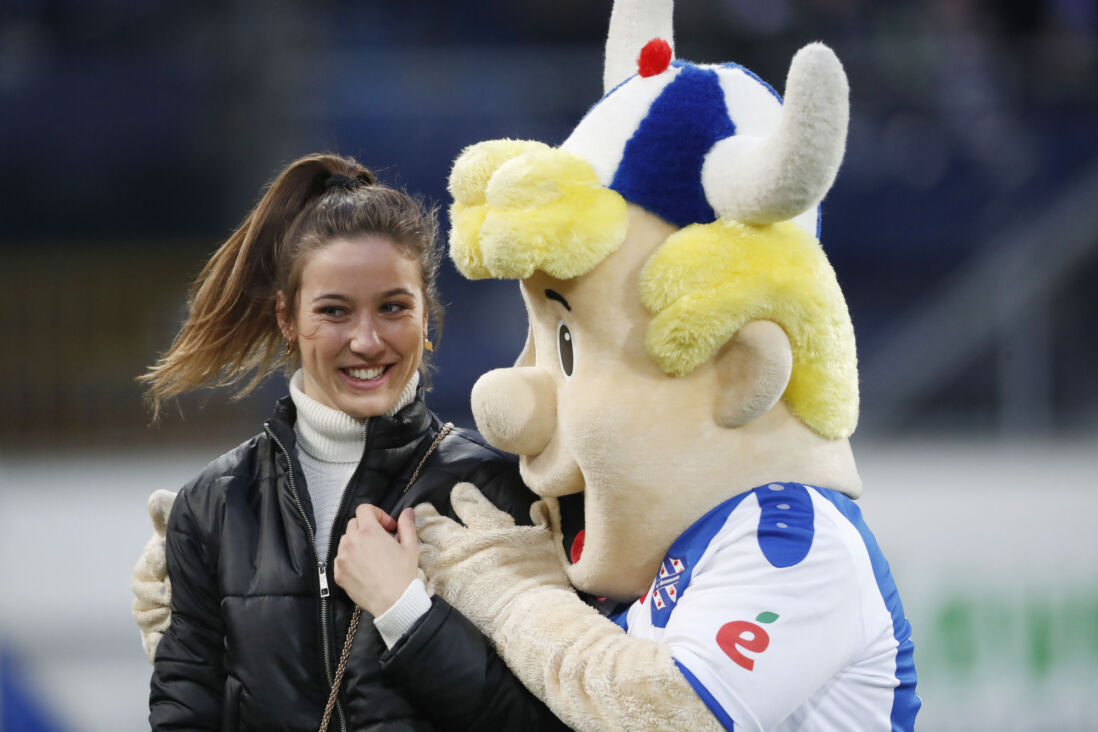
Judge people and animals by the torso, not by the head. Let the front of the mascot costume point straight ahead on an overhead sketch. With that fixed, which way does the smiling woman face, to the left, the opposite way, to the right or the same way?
to the left

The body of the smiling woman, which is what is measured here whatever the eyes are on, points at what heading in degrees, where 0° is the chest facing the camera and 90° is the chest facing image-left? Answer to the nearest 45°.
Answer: approximately 0°

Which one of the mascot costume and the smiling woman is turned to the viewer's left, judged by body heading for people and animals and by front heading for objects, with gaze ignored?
the mascot costume

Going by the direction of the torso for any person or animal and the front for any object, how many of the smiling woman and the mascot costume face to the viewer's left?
1

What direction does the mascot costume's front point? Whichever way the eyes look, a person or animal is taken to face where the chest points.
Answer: to the viewer's left
